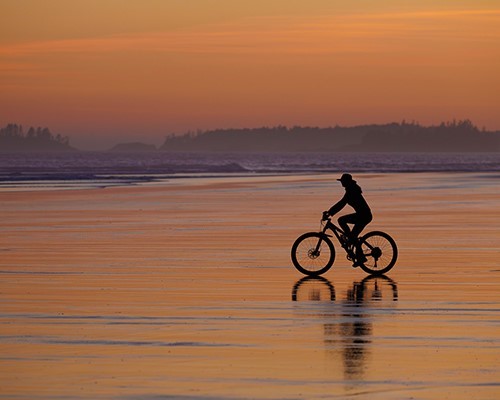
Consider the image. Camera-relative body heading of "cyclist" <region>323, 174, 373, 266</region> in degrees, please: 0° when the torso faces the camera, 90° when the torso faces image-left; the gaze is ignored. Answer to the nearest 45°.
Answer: approximately 90°

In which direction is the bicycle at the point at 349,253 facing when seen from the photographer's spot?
facing to the left of the viewer
